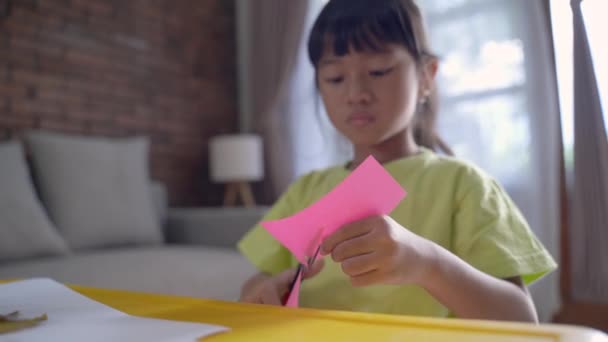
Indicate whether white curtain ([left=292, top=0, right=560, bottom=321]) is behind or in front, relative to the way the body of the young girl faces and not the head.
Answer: behind

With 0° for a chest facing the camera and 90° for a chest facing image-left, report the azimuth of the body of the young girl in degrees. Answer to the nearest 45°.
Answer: approximately 45°

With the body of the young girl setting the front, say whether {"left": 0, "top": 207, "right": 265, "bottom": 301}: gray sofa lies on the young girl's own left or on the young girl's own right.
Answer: on the young girl's own right

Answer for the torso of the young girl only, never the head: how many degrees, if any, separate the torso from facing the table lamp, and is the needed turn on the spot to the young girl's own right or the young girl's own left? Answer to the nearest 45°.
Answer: approximately 135° to the young girl's own right

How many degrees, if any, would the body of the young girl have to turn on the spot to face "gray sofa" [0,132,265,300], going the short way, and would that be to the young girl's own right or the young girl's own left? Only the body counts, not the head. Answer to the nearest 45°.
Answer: approximately 90° to the young girl's own right

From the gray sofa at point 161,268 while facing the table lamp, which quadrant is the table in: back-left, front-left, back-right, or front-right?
back-right
